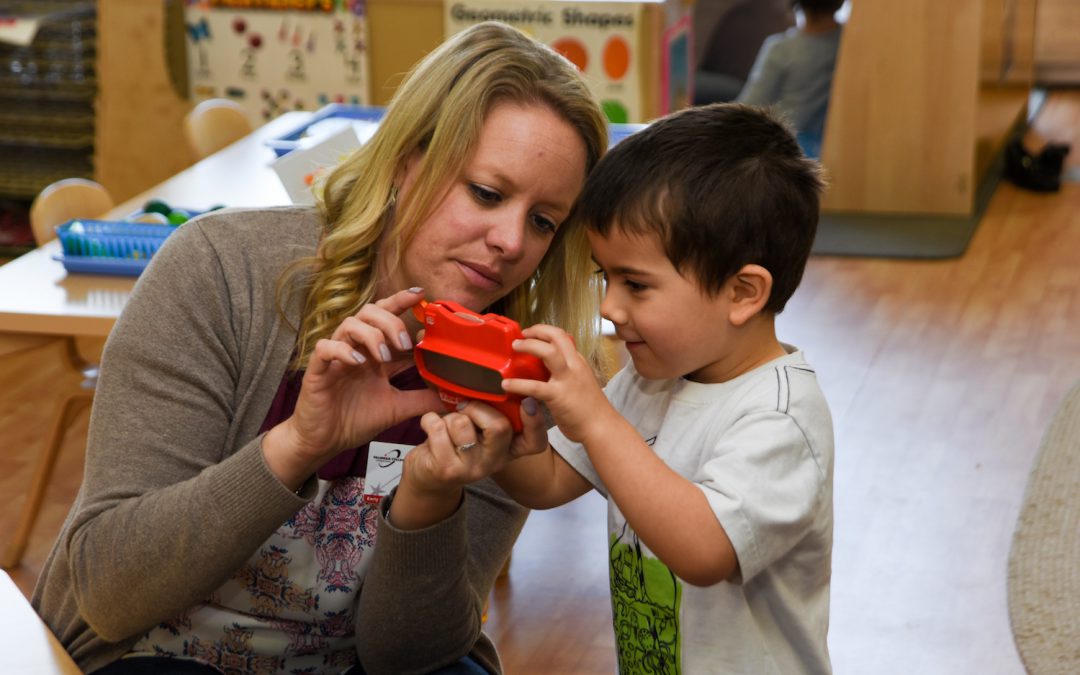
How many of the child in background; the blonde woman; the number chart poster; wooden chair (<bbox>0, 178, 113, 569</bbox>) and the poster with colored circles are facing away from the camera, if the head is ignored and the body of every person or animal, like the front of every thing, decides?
1

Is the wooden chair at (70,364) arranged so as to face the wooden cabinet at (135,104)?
no

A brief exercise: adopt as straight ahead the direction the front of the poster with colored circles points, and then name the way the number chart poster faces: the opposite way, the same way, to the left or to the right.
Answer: the same way

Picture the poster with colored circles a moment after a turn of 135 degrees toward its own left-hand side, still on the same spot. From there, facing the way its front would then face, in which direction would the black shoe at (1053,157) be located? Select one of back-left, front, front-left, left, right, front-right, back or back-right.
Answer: front

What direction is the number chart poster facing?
toward the camera

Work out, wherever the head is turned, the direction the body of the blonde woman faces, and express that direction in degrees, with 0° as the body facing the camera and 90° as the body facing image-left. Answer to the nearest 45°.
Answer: approximately 315°

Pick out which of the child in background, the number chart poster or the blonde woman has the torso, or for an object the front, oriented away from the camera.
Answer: the child in background

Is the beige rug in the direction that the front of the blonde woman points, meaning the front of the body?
no

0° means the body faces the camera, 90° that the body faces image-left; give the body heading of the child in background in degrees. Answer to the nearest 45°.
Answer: approximately 180°

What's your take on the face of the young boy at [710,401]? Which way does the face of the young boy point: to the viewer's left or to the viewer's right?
to the viewer's left

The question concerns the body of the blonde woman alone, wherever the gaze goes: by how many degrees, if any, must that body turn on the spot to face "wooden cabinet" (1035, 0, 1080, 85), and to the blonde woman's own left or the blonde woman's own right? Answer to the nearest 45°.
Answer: approximately 90° to the blonde woman's own left

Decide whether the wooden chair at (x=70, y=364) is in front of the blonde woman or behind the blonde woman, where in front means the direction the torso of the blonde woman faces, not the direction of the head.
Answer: behind

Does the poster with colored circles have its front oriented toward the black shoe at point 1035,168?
no

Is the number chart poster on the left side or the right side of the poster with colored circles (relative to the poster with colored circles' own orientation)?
on its right

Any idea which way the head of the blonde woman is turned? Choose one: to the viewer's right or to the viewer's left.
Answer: to the viewer's right

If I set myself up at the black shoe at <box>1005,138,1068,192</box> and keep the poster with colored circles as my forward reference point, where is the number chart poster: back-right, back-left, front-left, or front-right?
front-right
